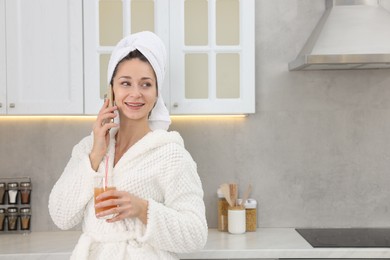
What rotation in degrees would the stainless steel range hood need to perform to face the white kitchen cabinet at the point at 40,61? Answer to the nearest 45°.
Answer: approximately 90° to its right

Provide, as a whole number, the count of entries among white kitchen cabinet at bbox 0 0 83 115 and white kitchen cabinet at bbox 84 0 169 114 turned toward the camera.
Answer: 2

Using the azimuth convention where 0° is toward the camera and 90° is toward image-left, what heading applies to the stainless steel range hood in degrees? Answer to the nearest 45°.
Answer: approximately 0°

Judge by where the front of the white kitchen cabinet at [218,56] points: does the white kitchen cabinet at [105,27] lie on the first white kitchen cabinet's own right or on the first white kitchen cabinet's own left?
on the first white kitchen cabinet's own right

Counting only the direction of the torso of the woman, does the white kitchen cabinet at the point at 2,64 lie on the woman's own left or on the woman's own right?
on the woman's own right

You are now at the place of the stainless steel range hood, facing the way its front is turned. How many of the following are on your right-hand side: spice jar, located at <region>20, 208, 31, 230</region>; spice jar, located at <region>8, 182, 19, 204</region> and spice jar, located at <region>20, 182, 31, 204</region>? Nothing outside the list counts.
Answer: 3

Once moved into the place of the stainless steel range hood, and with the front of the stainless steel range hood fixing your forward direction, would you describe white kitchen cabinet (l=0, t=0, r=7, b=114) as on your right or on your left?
on your right

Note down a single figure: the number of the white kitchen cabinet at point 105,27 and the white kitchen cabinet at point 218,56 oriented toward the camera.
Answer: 2
